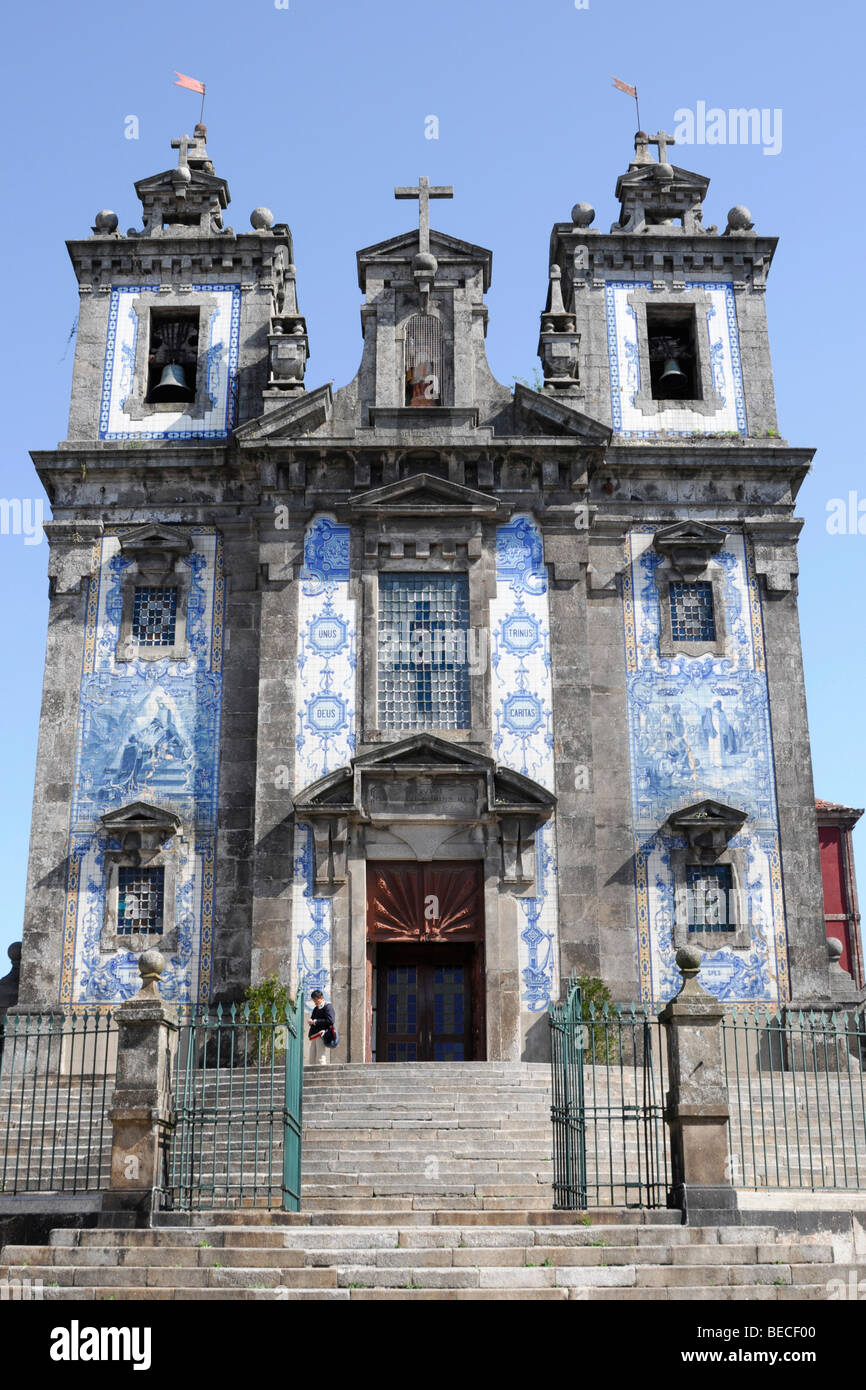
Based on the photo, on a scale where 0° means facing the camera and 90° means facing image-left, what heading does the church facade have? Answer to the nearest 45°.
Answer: approximately 0°

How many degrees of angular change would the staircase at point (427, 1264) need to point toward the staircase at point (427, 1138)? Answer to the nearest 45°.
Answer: approximately 180°

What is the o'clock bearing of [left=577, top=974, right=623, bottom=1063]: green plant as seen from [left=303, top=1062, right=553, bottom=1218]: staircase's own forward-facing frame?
The green plant is roughly at 7 o'clock from the staircase.

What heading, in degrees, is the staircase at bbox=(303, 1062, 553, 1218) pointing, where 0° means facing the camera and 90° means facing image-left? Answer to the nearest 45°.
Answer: approximately 0°

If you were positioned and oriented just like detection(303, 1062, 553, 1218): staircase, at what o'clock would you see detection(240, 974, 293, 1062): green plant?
The green plant is roughly at 5 o'clock from the staircase.

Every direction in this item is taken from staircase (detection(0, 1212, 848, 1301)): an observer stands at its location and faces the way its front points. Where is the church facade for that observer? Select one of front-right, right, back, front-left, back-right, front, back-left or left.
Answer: back
